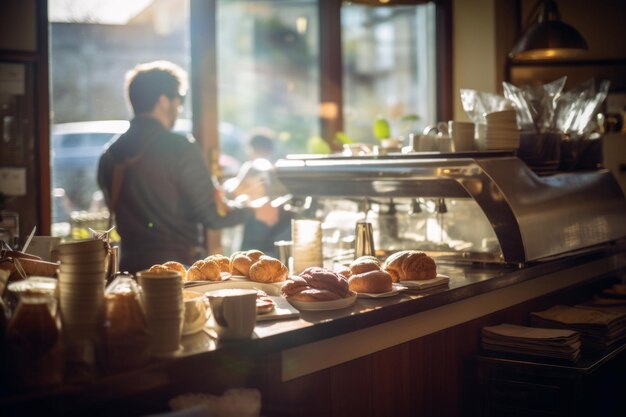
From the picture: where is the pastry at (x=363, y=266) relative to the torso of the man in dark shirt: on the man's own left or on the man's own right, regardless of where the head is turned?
on the man's own right

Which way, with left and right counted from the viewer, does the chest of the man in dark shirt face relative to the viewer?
facing away from the viewer and to the right of the viewer

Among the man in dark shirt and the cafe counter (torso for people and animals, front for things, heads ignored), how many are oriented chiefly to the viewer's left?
0

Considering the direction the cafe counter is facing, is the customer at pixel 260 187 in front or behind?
behind

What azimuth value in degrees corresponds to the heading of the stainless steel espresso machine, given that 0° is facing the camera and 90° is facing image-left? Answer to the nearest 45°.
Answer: approximately 45°

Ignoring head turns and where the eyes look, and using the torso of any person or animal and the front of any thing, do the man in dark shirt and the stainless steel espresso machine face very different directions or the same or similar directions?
very different directions

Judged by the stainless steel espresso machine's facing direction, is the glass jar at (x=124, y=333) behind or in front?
in front

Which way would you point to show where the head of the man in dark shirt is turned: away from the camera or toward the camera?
away from the camera

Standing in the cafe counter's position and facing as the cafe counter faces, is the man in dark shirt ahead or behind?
behind

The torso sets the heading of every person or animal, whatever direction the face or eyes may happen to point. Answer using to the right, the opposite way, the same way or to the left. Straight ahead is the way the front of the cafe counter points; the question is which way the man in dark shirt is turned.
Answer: to the left
